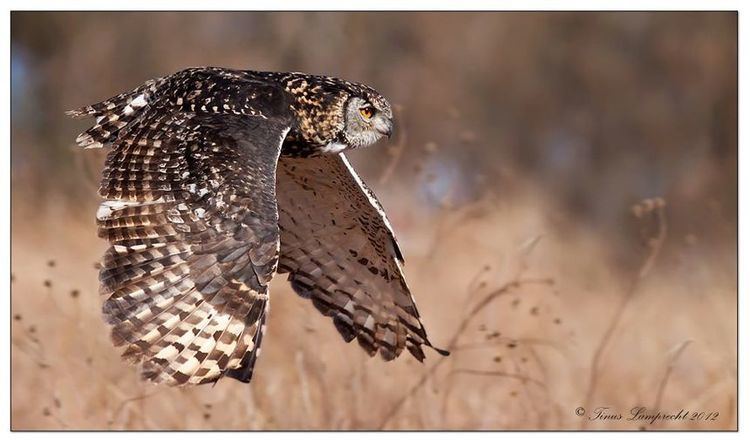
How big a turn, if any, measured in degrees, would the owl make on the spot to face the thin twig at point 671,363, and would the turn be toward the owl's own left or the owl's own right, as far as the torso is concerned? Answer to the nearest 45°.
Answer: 0° — it already faces it

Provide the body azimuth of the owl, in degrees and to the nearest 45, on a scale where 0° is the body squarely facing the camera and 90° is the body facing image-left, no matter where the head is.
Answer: approximately 270°
